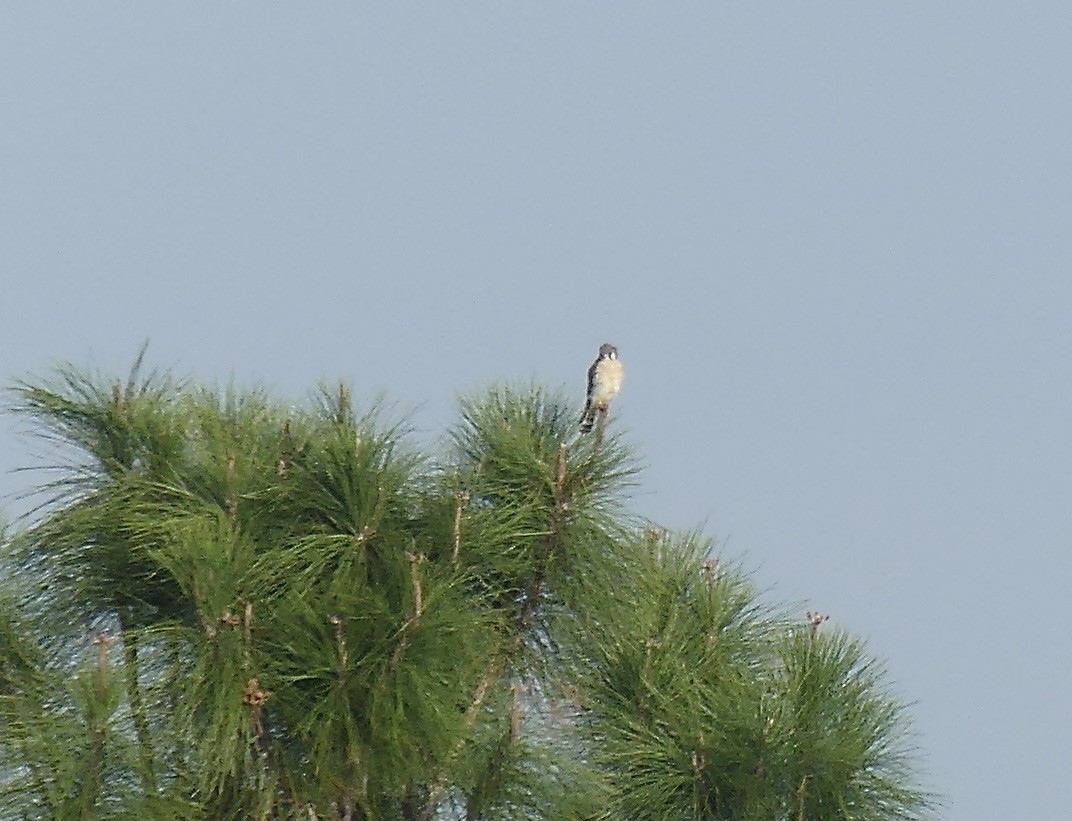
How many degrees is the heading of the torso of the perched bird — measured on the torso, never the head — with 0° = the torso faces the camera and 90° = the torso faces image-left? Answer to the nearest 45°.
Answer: approximately 315°
